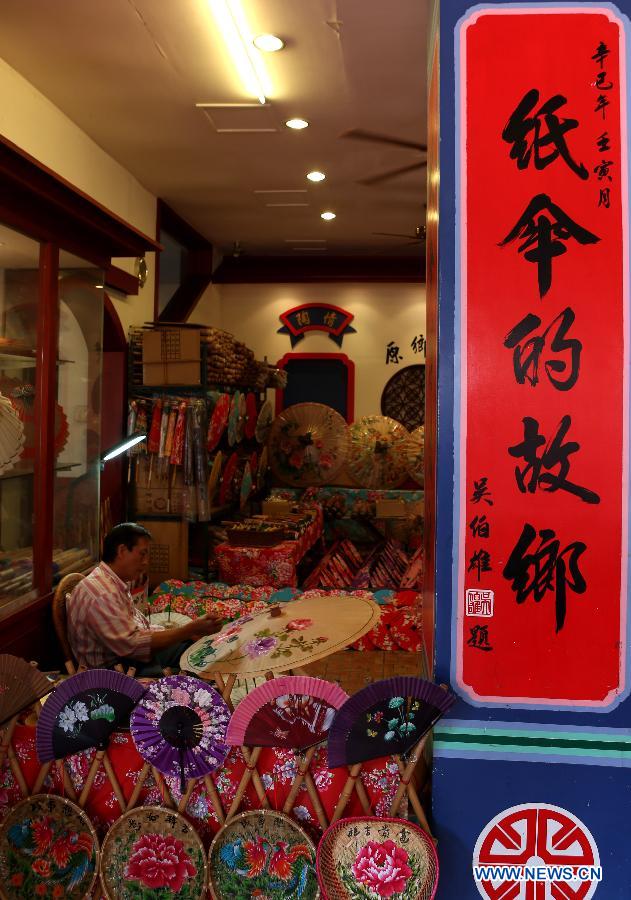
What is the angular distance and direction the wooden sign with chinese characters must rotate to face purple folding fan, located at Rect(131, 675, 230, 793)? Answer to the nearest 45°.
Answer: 0° — it already faces it

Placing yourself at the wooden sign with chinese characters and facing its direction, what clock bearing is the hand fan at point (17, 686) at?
The hand fan is roughly at 12 o'clock from the wooden sign with chinese characters.

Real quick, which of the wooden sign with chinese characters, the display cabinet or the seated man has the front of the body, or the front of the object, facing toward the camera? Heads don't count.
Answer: the wooden sign with chinese characters

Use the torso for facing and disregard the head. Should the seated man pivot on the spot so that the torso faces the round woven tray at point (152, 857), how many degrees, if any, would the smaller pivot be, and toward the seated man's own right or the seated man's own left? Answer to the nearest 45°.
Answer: approximately 90° to the seated man's own right

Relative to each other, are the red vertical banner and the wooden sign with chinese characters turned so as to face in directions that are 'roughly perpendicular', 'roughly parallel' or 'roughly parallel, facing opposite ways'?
roughly parallel

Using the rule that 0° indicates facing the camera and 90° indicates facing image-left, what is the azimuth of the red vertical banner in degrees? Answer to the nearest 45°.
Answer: approximately 0°

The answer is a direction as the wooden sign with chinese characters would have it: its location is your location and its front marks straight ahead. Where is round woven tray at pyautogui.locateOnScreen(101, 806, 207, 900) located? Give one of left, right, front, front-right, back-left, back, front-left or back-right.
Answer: front

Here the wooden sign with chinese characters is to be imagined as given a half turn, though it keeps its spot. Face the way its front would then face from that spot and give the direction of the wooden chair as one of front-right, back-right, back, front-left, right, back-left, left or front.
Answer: back

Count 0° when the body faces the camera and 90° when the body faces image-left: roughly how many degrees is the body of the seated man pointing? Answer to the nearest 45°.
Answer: approximately 270°

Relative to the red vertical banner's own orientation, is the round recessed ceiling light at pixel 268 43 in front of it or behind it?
behind

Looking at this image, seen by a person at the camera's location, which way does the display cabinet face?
facing to the right of the viewer

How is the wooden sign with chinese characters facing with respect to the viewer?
toward the camera
